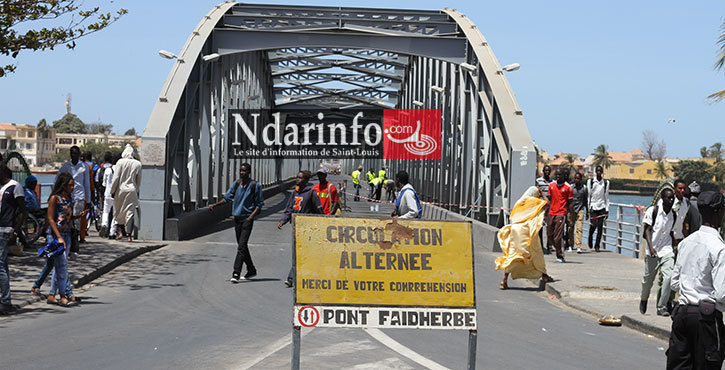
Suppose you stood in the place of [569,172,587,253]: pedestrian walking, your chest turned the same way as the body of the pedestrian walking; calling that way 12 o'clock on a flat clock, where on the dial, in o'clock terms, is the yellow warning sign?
The yellow warning sign is roughly at 12 o'clock from the pedestrian walking.

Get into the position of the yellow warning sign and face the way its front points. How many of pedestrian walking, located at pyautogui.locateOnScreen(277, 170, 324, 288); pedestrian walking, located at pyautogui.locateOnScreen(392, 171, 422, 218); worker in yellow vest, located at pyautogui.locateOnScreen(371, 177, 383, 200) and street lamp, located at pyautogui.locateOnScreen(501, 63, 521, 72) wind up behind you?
4

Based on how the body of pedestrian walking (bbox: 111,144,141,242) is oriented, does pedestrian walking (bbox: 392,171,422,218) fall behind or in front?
behind

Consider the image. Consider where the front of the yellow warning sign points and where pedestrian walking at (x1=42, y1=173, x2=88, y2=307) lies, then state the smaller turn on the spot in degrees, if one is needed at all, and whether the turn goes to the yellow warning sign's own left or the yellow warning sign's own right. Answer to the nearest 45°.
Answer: approximately 135° to the yellow warning sign's own right

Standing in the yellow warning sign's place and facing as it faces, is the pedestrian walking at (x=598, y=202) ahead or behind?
behind

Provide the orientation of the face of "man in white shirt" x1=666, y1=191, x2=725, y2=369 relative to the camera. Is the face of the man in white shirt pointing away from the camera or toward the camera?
away from the camera

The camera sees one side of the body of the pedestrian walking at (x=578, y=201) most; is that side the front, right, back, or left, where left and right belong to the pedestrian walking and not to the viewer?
front

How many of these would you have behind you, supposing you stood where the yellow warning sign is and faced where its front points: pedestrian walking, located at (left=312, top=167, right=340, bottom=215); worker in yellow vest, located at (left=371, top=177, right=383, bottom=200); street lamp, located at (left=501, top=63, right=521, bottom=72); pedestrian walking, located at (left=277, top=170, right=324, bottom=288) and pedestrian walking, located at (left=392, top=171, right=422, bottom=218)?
5
